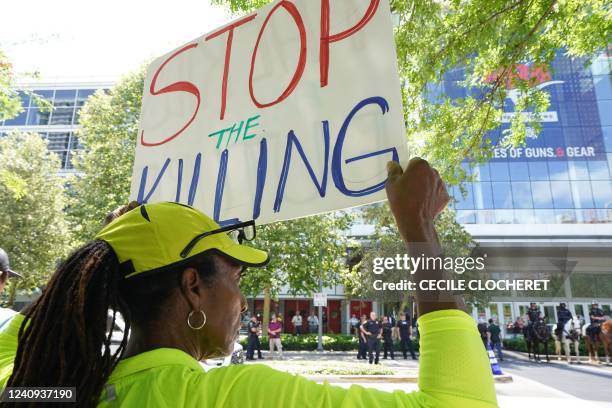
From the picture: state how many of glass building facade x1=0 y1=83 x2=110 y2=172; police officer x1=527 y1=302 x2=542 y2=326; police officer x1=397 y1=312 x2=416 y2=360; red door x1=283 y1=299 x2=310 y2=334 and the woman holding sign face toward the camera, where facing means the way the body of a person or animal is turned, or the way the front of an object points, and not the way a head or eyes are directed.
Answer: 4

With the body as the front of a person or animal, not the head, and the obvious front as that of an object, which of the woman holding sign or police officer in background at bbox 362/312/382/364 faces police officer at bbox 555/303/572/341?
the woman holding sign

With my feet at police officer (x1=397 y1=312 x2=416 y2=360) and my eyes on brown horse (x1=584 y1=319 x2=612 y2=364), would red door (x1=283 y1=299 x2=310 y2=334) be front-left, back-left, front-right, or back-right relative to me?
back-left

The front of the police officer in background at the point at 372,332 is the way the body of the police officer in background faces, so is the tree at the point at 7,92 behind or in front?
in front

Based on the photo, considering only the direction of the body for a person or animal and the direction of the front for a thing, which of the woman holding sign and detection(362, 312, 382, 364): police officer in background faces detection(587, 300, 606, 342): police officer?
the woman holding sign

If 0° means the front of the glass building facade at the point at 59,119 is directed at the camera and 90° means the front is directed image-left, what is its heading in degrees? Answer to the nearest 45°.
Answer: approximately 0°

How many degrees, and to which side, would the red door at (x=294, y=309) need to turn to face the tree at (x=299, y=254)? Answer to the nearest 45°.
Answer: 0° — it already faces it

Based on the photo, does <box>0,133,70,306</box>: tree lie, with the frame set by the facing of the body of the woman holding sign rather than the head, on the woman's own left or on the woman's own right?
on the woman's own left

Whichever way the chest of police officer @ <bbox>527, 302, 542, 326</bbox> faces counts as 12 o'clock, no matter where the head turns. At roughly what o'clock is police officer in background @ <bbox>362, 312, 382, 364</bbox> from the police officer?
The police officer in background is roughly at 2 o'clock from the police officer.
